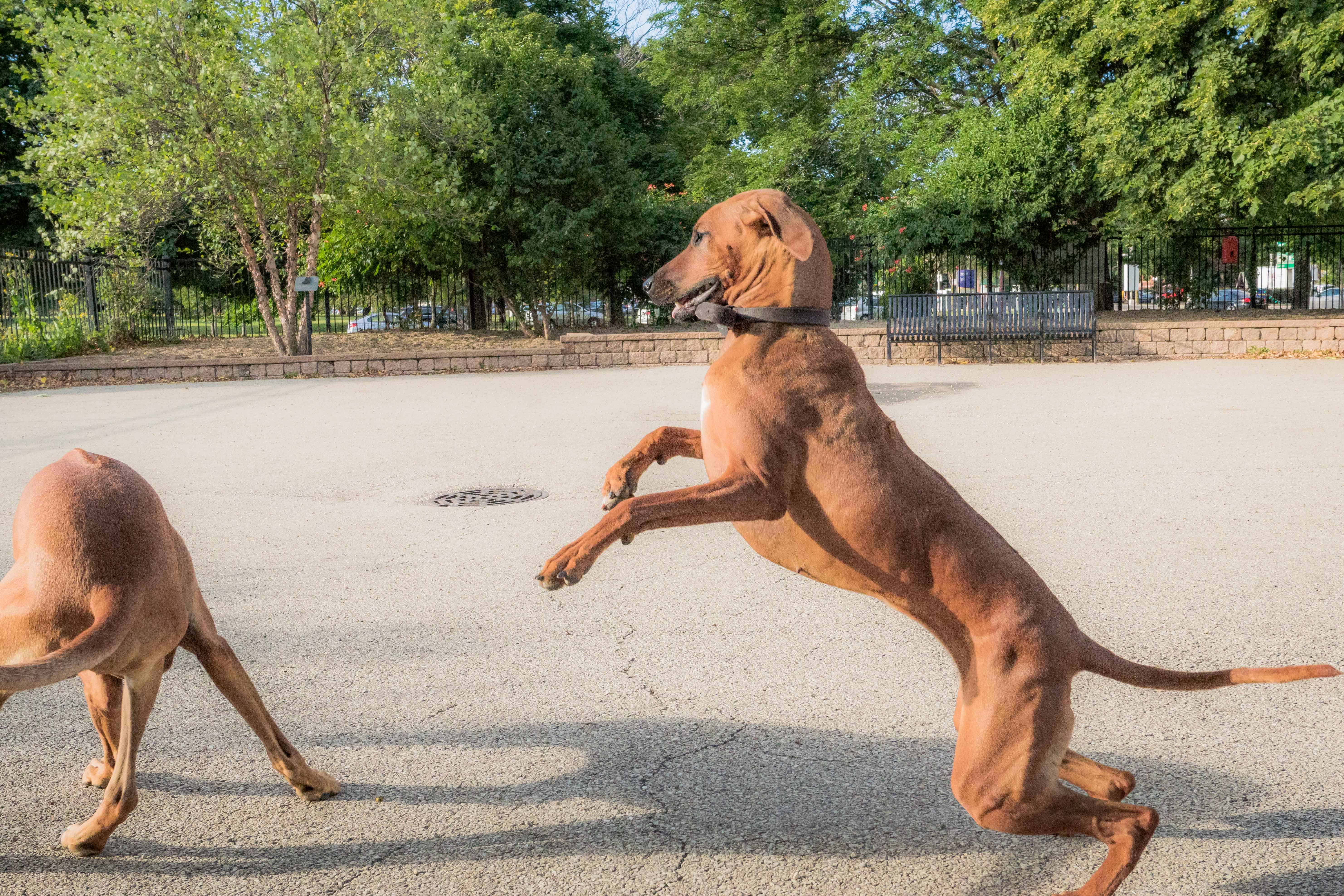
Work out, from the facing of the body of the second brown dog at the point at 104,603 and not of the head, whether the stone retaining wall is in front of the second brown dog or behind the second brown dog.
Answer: in front

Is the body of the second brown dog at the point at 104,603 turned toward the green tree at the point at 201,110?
yes

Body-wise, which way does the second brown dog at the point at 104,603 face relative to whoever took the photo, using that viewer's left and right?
facing away from the viewer

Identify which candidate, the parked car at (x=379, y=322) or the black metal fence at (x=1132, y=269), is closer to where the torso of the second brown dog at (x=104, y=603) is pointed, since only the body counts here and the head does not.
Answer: the parked car

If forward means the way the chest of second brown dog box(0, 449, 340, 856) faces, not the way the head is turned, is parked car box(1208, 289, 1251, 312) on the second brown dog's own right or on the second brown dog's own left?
on the second brown dog's own right

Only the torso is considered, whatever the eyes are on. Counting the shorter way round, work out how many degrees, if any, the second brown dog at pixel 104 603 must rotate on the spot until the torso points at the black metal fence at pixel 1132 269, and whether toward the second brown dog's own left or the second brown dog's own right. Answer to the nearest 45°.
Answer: approximately 45° to the second brown dog's own right

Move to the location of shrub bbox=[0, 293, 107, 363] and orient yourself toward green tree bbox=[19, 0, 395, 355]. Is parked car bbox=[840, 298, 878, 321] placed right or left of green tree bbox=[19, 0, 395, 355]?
left

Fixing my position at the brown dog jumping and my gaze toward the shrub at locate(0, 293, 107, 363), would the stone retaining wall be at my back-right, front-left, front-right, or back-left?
front-right

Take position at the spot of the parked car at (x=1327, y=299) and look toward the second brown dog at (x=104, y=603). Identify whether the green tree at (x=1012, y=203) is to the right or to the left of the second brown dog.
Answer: right

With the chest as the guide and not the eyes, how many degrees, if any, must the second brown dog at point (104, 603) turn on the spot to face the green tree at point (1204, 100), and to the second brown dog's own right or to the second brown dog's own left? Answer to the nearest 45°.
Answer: approximately 45° to the second brown dog's own right

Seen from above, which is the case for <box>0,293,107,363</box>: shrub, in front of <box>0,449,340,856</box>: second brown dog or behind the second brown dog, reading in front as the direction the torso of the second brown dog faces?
in front

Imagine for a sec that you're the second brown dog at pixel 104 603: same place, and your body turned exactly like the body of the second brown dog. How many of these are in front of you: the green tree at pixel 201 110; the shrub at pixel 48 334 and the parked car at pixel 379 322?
3
